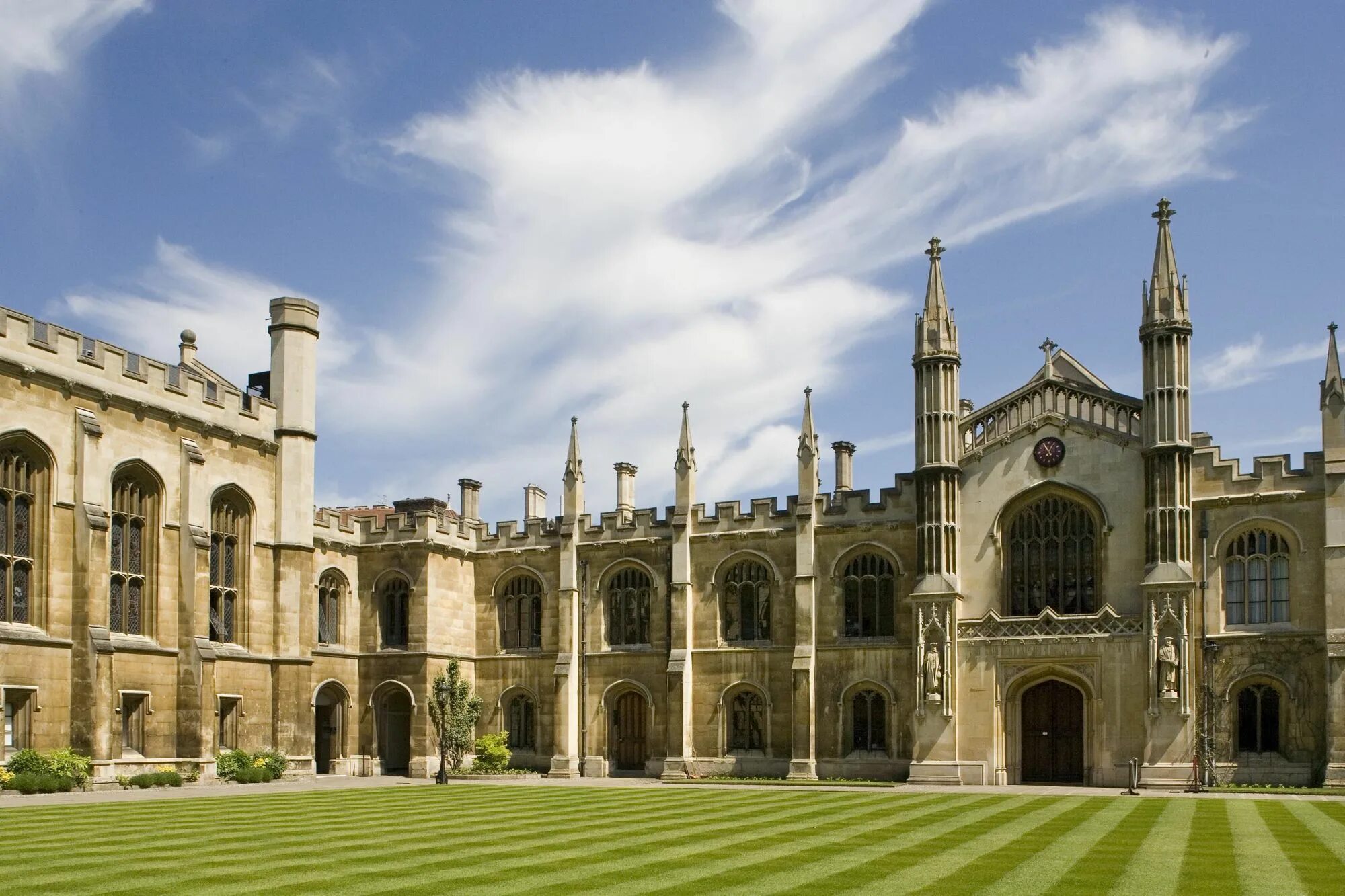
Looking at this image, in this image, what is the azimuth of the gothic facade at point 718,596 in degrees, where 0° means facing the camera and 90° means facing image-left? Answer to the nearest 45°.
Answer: approximately 0°

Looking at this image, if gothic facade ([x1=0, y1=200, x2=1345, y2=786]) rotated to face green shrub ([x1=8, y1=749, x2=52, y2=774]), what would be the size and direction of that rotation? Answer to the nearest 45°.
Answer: approximately 45° to its right

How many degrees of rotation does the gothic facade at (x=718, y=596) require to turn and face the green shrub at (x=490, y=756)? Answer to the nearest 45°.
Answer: approximately 135° to its right
